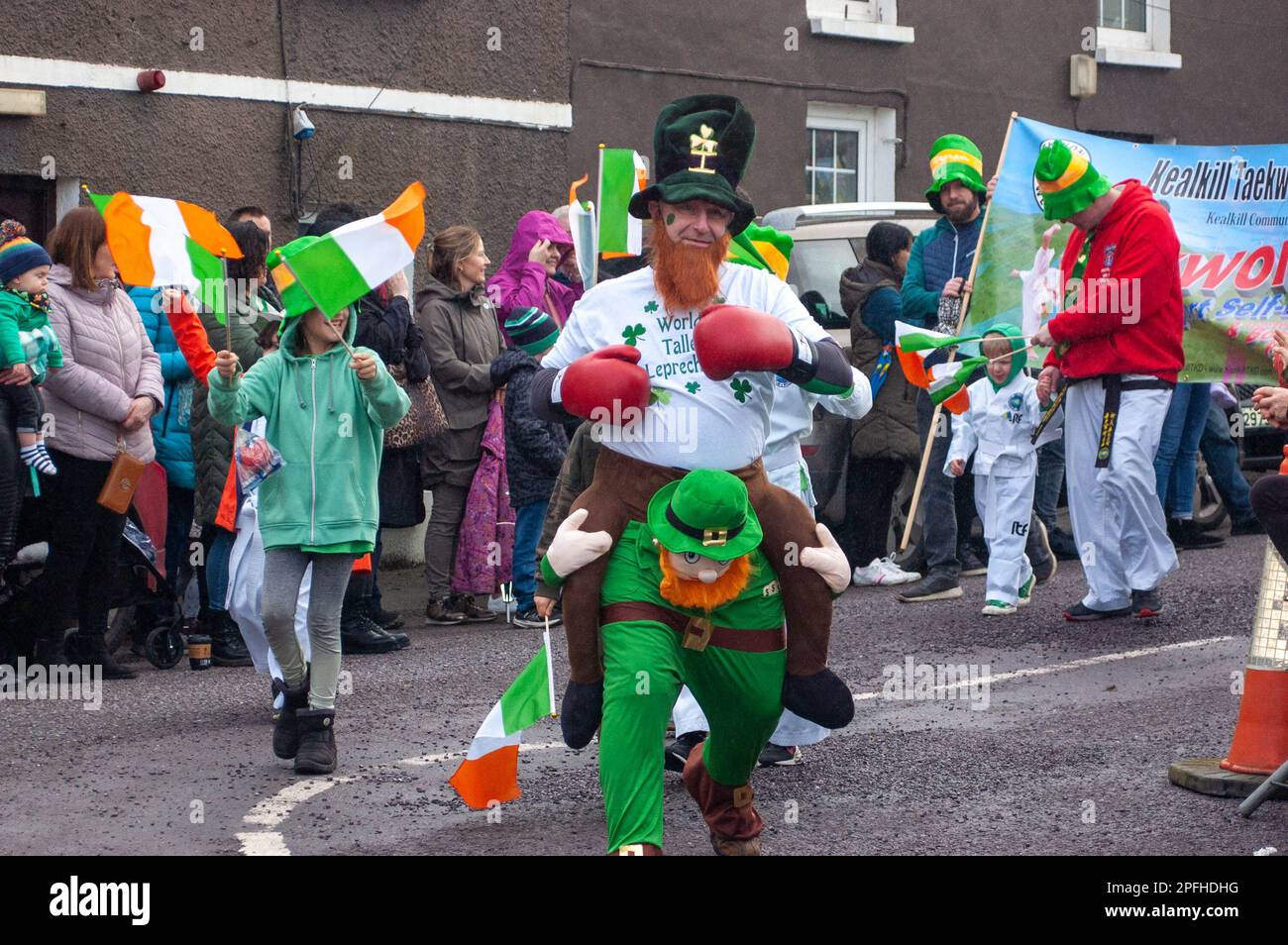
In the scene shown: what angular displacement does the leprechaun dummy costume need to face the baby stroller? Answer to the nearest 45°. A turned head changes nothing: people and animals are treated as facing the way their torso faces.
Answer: approximately 135° to its right

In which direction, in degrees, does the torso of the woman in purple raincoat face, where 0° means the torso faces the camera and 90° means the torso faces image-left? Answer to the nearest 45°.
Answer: approximately 315°

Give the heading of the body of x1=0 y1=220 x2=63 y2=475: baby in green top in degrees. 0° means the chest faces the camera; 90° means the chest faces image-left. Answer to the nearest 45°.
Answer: approximately 315°

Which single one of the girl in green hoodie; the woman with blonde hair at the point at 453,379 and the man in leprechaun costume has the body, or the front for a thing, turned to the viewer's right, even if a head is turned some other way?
the woman with blonde hair

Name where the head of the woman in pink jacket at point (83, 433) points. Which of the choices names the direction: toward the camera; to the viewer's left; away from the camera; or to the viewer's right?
to the viewer's right

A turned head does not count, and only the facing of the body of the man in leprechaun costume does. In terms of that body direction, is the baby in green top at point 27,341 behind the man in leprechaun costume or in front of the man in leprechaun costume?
behind

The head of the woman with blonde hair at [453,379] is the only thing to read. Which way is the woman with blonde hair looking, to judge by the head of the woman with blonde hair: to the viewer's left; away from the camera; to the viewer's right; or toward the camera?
to the viewer's right

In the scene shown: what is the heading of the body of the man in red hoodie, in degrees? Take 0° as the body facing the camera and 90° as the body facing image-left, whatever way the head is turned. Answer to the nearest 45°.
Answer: approximately 45°

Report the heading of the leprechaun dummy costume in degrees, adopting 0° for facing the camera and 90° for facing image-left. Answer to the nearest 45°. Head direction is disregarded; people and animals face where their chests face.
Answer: approximately 0°

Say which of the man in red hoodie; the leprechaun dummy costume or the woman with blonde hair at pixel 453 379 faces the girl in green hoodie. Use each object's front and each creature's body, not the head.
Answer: the man in red hoodie

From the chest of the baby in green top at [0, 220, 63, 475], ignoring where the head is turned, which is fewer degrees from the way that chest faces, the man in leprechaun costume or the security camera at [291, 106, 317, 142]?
the man in leprechaun costume

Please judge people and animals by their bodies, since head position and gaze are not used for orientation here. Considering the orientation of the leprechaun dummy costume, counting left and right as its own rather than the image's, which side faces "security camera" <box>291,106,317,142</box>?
back
